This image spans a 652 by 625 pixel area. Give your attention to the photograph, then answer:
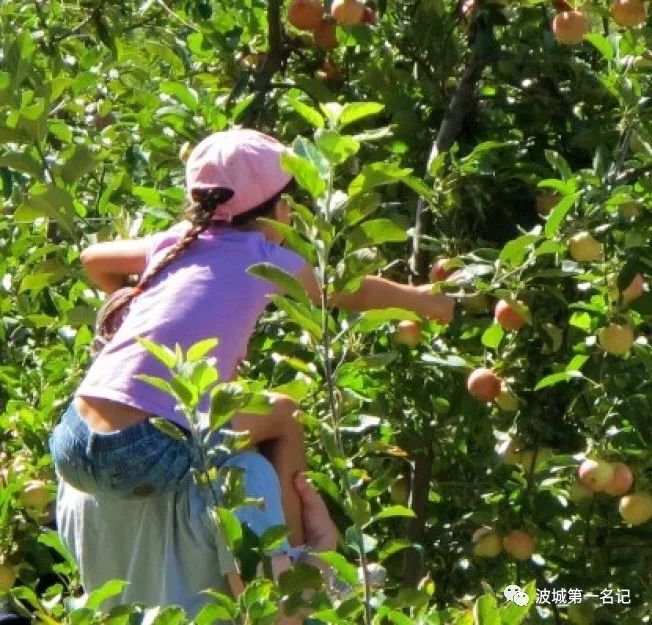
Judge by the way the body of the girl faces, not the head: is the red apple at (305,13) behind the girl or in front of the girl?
in front

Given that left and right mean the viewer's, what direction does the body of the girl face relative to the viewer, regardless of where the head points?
facing away from the viewer and to the right of the viewer

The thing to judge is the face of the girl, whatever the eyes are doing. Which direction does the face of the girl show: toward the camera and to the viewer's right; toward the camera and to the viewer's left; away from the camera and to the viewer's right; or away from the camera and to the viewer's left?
away from the camera and to the viewer's right

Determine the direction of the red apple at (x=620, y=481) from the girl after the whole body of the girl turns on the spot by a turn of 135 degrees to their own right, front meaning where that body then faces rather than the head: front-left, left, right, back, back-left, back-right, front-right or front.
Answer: left

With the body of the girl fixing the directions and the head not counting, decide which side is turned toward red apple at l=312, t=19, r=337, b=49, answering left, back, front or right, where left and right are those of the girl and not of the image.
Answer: front

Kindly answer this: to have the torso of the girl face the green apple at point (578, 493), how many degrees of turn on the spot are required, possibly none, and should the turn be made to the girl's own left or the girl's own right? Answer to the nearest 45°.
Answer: approximately 45° to the girl's own right

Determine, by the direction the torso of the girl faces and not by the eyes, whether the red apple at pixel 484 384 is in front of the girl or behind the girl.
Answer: in front

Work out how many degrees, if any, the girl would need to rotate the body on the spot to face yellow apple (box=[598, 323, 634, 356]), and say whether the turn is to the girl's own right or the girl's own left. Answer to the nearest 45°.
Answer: approximately 45° to the girl's own right

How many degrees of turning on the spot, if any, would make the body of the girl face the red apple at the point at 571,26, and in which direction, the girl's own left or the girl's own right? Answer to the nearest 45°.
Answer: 0° — they already face it
